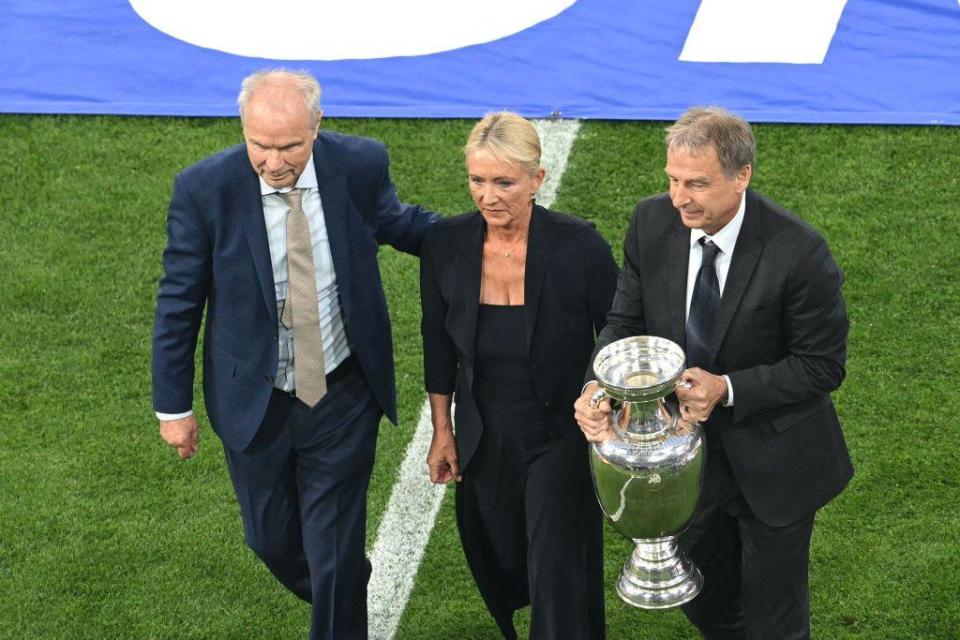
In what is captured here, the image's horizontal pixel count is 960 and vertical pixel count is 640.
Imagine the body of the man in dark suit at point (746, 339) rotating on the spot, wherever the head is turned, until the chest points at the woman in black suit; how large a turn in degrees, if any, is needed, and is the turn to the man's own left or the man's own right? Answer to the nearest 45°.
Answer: approximately 45° to the man's own right

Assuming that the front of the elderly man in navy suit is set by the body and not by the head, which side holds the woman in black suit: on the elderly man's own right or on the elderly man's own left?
on the elderly man's own left

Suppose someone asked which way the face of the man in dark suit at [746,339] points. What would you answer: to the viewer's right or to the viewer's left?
to the viewer's left

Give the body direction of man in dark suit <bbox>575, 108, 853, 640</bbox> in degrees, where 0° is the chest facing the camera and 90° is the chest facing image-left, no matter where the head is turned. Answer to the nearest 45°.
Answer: approximately 45°

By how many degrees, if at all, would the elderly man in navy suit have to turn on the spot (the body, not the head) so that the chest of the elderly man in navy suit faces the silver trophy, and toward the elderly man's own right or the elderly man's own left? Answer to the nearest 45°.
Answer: approximately 45° to the elderly man's own left

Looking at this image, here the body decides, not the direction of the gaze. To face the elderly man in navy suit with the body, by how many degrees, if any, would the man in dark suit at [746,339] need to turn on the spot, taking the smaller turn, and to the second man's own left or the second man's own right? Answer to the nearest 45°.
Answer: approximately 45° to the second man's own right

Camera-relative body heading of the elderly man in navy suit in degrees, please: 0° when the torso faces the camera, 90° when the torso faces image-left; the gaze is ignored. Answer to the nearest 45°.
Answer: approximately 0°
